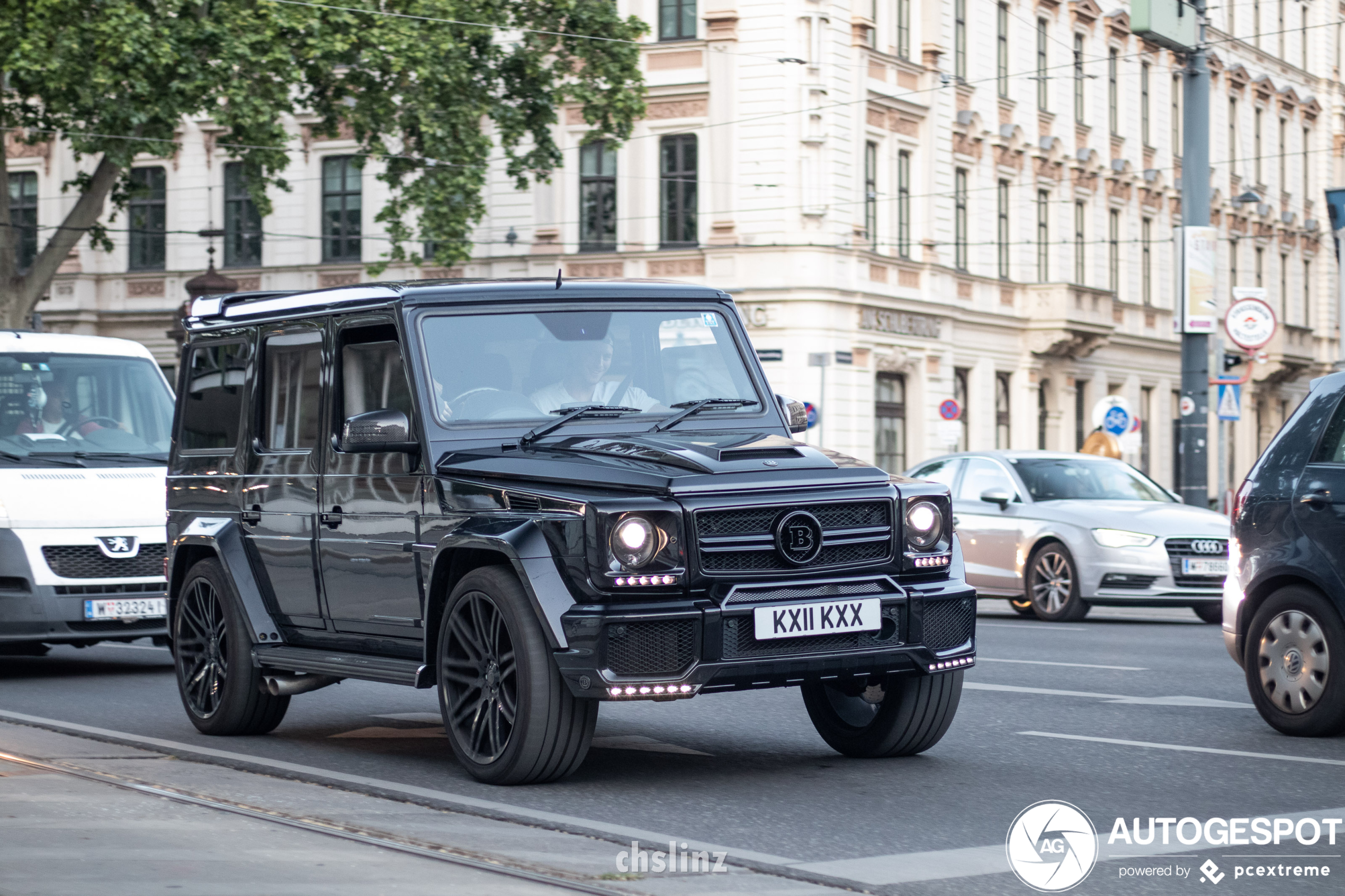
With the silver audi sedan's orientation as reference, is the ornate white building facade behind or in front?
behind

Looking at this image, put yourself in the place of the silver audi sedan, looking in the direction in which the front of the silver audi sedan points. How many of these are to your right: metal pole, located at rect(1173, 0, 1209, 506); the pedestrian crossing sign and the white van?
1

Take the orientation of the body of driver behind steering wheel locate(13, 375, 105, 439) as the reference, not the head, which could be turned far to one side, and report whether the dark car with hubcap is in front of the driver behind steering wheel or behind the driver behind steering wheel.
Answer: in front

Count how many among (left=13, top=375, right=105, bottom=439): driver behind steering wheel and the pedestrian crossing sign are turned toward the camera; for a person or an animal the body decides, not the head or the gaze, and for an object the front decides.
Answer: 2

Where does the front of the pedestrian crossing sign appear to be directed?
toward the camera

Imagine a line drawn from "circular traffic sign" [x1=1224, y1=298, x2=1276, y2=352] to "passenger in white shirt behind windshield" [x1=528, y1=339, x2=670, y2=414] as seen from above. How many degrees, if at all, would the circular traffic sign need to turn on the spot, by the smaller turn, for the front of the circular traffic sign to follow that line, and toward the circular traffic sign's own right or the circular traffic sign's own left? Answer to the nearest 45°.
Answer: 0° — it already faces them

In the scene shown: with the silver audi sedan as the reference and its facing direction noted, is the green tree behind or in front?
behind

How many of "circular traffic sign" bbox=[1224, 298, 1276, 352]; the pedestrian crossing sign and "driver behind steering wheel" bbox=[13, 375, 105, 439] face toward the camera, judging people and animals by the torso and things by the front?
3

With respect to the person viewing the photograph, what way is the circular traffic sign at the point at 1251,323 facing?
facing the viewer

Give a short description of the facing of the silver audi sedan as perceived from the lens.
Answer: facing the viewer and to the right of the viewer

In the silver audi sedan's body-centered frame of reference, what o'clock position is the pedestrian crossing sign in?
The pedestrian crossing sign is roughly at 8 o'clock from the silver audi sedan.

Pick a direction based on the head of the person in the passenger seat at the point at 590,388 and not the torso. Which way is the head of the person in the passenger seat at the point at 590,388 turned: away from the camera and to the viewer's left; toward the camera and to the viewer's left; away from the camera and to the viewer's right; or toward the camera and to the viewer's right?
toward the camera and to the viewer's right

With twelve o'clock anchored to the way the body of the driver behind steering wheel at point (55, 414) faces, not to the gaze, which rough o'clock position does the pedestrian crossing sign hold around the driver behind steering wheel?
The pedestrian crossing sign is roughly at 8 o'clock from the driver behind steering wheel.

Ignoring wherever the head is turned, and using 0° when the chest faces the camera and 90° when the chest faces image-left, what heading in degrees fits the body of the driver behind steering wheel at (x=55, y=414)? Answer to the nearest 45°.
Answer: approximately 0°

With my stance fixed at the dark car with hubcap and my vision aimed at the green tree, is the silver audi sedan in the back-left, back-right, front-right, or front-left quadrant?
front-right

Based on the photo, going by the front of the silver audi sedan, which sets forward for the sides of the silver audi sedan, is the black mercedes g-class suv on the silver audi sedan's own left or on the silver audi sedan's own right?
on the silver audi sedan's own right

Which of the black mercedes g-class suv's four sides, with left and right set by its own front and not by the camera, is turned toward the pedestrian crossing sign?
left
